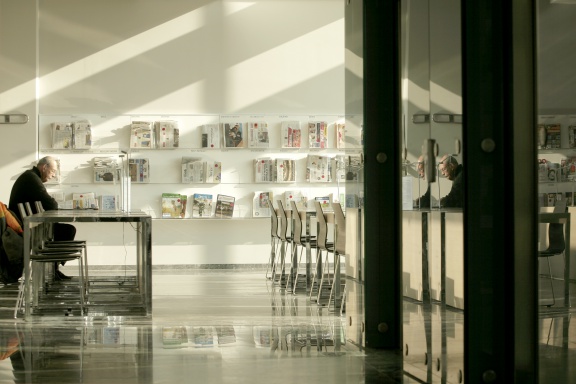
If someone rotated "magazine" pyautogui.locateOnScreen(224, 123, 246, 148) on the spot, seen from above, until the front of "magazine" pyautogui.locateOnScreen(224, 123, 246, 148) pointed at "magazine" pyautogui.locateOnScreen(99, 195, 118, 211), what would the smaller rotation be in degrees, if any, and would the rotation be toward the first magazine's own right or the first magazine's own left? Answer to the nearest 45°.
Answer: approximately 90° to the first magazine's own right

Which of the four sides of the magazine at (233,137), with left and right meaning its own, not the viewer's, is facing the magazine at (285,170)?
left

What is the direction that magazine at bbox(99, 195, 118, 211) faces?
toward the camera

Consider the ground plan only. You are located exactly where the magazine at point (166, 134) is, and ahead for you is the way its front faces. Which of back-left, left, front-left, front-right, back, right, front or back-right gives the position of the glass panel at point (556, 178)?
front

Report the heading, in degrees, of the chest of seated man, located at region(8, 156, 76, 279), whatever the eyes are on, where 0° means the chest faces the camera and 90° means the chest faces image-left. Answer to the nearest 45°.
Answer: approximately 270°

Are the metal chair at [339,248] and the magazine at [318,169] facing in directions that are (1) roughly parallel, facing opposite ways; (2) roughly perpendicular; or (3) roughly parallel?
roughly perpendicular

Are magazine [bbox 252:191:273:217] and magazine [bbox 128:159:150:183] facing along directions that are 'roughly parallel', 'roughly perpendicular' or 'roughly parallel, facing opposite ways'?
roughly parallel

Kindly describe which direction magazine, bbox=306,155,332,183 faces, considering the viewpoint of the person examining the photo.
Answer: facing the viewer

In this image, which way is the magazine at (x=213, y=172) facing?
toward the camera

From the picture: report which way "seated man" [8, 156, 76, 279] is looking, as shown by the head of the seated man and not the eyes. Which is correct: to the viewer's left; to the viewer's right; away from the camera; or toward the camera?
to the viewer's right

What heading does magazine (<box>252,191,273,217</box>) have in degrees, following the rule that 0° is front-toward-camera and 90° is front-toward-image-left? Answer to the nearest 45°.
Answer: approximately 0°

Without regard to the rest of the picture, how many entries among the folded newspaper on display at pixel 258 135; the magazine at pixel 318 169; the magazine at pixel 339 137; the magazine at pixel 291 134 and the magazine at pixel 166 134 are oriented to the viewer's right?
0
